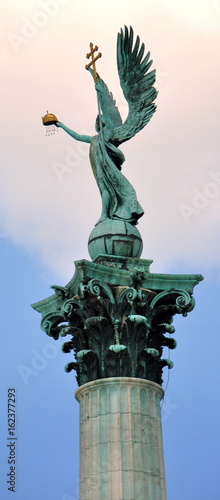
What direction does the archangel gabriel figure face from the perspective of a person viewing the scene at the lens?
facing to the left of the viewer
